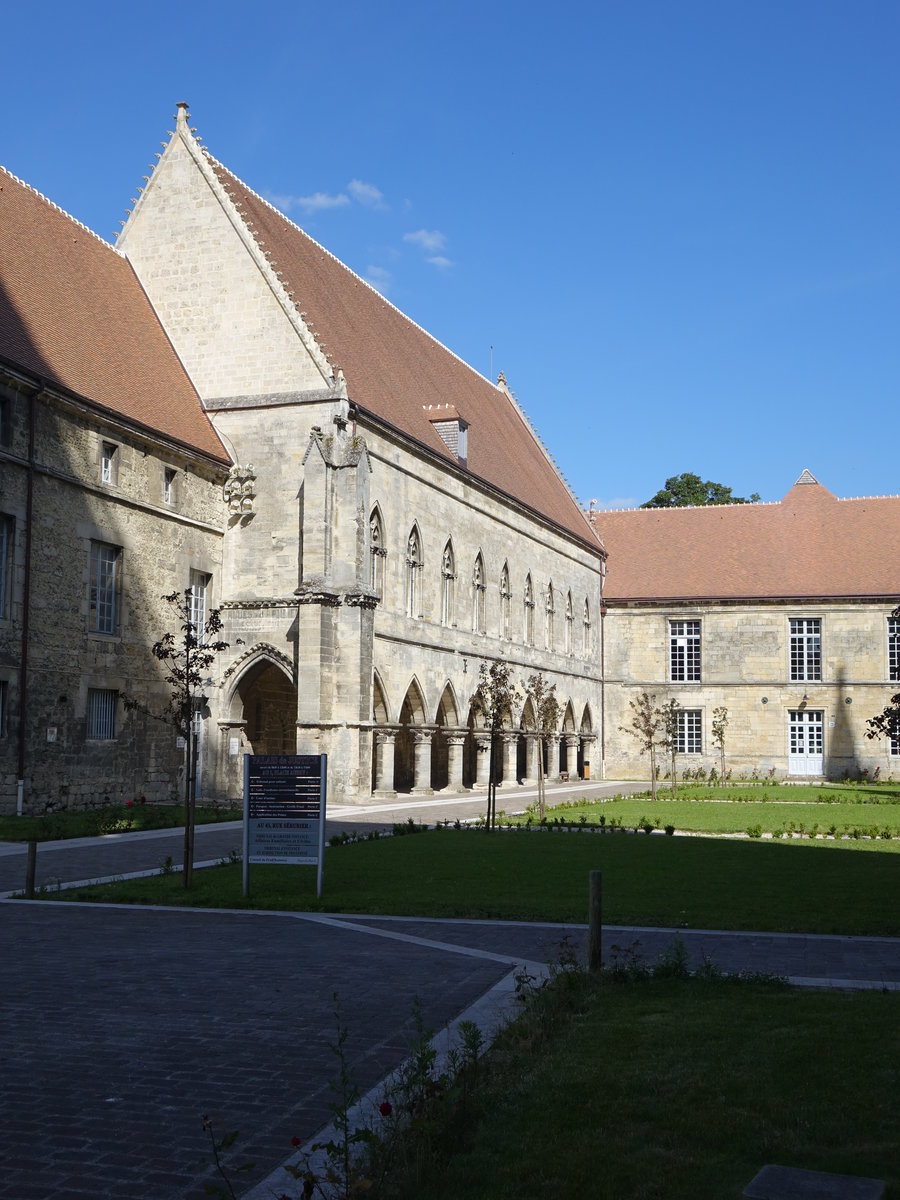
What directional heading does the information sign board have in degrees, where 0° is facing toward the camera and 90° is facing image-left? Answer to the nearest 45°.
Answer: approximately 0°

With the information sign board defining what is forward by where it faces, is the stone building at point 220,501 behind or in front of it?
behind

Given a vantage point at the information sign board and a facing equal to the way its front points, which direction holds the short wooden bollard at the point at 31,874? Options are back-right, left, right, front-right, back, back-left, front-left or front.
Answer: right
